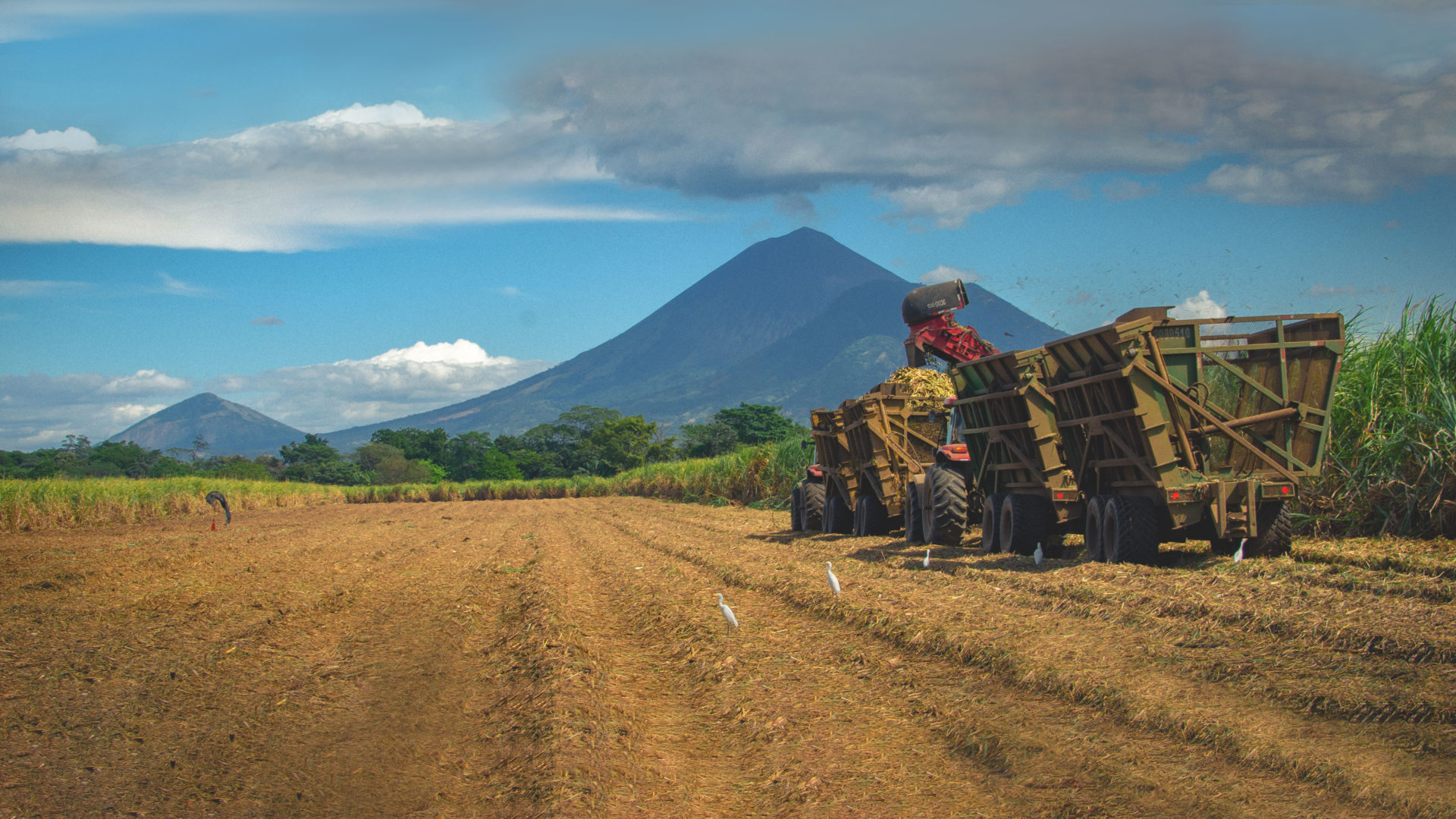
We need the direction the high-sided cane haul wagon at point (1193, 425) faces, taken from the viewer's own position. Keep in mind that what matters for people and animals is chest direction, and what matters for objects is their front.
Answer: facing away from the viewer and to the left of the viewer

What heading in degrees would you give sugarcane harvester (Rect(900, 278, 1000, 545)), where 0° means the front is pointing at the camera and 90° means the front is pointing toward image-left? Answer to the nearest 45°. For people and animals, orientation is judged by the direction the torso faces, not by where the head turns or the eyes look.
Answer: approximately 135°

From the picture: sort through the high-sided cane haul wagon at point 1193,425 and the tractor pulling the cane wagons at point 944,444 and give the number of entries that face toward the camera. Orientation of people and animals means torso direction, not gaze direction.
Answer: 0
